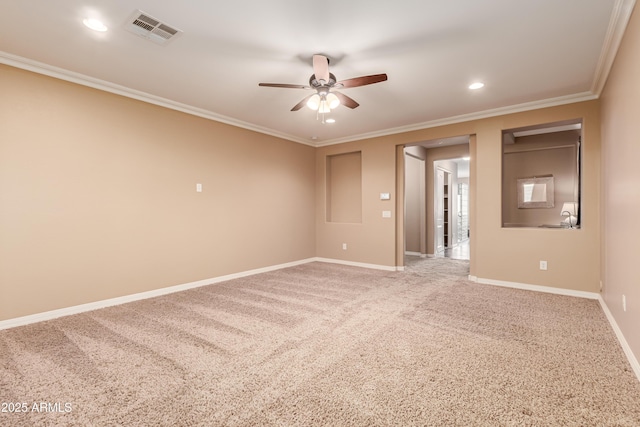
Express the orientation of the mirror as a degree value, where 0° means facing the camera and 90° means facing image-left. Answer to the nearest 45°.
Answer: approximately 0°

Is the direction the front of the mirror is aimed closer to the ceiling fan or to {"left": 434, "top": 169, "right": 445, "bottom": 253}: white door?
the ceiling fan

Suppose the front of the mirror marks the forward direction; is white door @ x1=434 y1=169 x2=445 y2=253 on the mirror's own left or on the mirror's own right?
on the mirror's own right

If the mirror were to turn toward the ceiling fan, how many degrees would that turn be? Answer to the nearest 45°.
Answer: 0° — it already faces it
